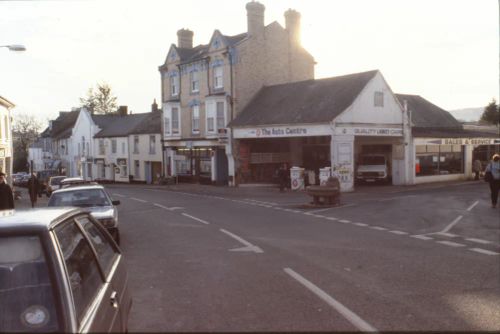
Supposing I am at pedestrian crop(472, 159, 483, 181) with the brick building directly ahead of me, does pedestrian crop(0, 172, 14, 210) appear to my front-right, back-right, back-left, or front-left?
front-left

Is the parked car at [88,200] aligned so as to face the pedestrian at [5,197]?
no

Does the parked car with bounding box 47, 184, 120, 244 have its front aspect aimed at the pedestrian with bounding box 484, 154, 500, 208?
no

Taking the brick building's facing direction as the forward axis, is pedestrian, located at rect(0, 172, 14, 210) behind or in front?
in front

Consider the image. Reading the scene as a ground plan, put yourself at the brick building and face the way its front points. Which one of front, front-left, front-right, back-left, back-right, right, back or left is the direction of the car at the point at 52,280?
front-left

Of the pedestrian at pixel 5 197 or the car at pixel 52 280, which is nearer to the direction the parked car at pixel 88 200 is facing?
the car

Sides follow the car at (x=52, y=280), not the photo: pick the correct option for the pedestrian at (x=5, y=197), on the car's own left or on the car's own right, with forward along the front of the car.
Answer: on the car's own left

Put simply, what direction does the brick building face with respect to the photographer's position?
facing the viewer and to the left of the viewer

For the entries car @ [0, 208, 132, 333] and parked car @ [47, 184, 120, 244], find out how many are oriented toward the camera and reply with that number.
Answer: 1

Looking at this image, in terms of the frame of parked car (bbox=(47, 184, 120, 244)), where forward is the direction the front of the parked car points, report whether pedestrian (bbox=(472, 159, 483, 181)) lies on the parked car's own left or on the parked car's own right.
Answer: on the parked car's own left

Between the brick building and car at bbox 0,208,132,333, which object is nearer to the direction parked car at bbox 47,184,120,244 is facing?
the car

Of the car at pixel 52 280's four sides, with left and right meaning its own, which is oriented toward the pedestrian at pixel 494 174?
front

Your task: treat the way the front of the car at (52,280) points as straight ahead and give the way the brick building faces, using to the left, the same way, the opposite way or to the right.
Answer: the opposite way

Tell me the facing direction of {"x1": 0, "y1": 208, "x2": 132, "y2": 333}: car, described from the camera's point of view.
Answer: facing away from the viewer and to the right of the viewer

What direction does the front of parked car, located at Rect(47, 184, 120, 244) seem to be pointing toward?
toward the camera
